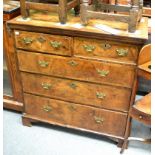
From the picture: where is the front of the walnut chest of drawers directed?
toward the camera
